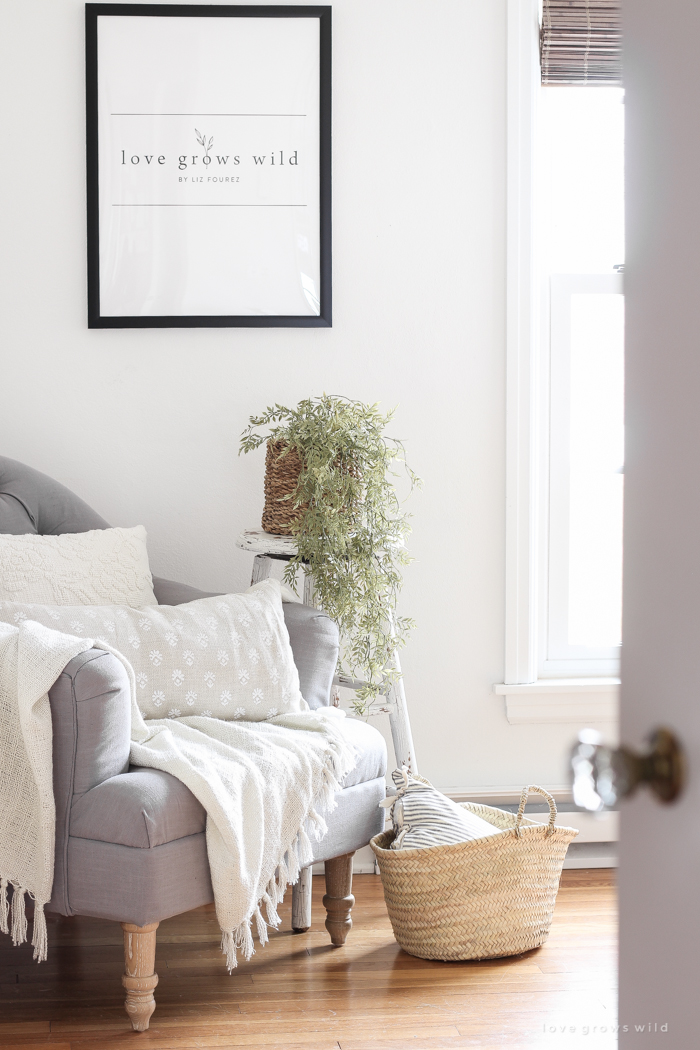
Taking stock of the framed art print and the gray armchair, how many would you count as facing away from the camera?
0

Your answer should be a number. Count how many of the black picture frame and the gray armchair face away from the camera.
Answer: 0

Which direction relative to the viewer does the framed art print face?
toward the camera

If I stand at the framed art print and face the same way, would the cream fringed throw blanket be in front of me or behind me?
in front

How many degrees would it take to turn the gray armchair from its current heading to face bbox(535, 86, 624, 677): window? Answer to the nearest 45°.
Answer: approximately 90° to its left

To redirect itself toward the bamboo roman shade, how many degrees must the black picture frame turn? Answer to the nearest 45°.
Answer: approximately 90° to its left

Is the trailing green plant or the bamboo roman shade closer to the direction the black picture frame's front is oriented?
the trailing green plant

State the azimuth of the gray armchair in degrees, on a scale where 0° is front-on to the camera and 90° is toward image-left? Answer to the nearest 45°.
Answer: approximately 315°
